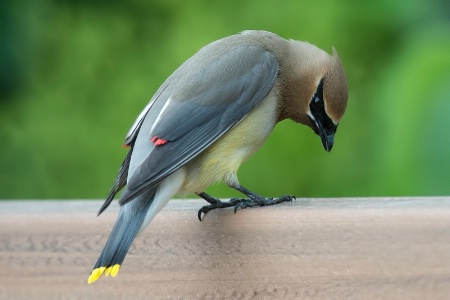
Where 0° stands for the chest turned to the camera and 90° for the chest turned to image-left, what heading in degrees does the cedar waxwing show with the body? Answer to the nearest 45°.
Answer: approximately 270°
